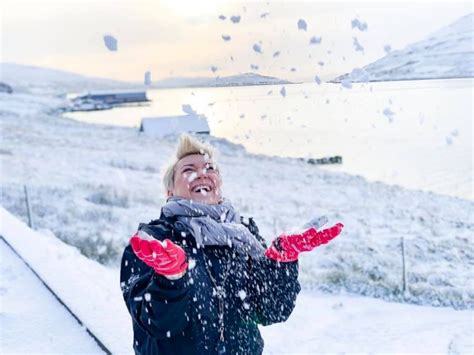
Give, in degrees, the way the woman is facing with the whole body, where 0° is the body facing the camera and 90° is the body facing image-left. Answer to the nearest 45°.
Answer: approximately 315°
